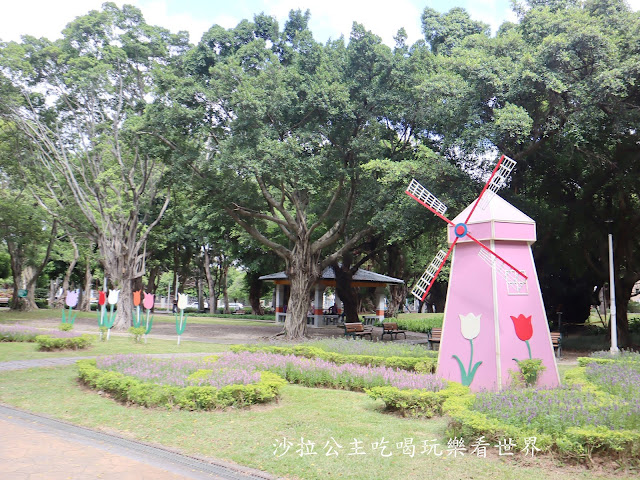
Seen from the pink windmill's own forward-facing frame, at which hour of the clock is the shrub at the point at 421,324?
The shrub is roughly at 4 o'clock from the pink windmill.

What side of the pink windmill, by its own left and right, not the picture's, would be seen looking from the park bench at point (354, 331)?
right

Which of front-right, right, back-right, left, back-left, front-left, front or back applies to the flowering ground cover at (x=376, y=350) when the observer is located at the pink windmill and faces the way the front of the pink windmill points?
right

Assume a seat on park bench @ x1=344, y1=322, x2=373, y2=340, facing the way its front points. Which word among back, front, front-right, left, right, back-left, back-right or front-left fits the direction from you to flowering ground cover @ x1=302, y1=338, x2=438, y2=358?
front-right

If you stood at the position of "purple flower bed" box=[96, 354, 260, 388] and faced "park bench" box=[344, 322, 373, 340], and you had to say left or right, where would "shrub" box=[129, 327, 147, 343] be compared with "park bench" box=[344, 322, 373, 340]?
left

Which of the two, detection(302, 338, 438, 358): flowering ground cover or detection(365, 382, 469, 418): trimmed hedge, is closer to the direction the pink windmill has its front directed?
the trimmed hedge

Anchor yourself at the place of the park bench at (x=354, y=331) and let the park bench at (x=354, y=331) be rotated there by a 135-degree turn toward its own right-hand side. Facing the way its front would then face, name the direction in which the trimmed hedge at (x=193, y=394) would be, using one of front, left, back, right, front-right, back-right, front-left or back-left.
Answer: left

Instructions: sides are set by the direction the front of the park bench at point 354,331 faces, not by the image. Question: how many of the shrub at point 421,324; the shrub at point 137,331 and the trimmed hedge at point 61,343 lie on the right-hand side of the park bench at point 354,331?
2

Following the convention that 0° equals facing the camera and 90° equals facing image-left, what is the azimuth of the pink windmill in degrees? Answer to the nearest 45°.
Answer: approximately 45°

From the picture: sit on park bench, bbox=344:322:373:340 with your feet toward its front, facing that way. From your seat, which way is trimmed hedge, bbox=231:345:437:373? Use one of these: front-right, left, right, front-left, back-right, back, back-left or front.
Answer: front-right

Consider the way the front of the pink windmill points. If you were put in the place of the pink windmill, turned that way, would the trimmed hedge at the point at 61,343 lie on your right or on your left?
on your right

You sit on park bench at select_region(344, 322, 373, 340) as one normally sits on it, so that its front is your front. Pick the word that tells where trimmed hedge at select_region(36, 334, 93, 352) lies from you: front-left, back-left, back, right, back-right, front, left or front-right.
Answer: right

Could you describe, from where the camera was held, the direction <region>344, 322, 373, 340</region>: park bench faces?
facing the viewer and to the right of the viewer

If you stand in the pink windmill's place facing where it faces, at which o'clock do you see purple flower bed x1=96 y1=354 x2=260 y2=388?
The purple flower bed is roughly at 1 o'clock from the pink windmill.
